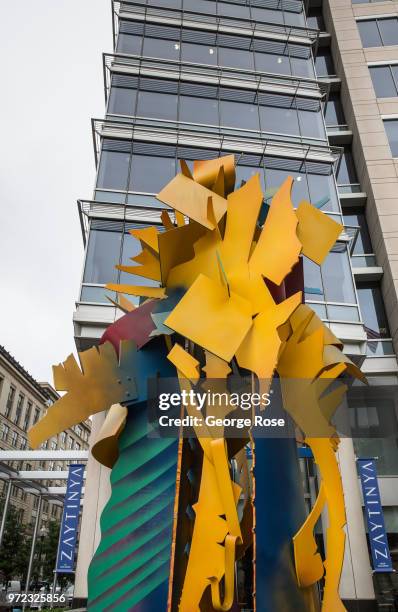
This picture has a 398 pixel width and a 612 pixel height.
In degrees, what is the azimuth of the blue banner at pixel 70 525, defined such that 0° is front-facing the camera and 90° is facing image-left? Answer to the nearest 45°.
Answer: approximately 0°

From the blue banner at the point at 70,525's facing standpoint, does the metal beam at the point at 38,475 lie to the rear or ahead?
to the rear

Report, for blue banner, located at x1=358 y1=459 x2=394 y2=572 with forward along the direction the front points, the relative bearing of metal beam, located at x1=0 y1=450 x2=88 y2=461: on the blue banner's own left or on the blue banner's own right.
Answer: on the blue banner's own right

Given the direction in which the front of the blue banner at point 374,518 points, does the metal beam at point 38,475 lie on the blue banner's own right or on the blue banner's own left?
on the blue banner's own right
